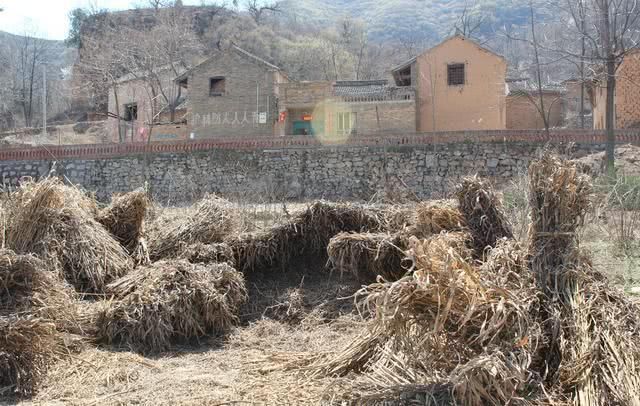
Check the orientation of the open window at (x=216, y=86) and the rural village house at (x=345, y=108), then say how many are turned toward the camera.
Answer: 2

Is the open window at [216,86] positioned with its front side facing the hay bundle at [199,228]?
yes

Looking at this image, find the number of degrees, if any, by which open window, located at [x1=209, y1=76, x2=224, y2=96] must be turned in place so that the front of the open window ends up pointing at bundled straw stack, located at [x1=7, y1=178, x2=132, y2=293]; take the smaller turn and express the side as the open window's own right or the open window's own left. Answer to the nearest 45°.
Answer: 0° — it already faces it

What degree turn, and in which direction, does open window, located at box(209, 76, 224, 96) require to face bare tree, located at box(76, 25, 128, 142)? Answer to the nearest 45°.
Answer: approximately 135° to its right

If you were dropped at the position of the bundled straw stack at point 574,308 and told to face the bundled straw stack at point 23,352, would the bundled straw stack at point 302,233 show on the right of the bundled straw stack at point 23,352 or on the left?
right

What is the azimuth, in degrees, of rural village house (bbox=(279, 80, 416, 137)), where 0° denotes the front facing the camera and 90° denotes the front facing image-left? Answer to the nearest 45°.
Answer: approximately 0°
